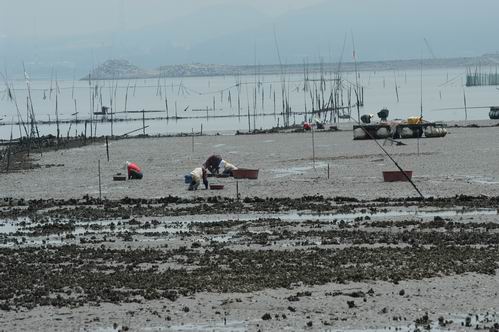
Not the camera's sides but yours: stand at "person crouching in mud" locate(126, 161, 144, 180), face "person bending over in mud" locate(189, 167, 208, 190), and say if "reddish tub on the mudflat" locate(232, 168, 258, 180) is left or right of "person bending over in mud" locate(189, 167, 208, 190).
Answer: left

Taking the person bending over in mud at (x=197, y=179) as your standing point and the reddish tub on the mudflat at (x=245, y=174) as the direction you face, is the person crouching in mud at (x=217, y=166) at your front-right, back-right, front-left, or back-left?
front-left

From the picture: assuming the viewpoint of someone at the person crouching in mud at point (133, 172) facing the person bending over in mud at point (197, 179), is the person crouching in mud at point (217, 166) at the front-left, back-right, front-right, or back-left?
front-left

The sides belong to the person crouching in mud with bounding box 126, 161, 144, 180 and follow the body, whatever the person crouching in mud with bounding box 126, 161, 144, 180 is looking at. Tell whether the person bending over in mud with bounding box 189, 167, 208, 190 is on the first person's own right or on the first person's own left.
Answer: on the first person's own left

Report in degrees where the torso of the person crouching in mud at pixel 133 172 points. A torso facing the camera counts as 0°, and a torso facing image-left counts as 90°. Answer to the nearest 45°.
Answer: approximately 90°

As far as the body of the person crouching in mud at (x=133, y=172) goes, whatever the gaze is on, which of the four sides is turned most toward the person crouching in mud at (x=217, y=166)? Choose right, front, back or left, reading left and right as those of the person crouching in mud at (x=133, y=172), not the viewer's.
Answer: back
